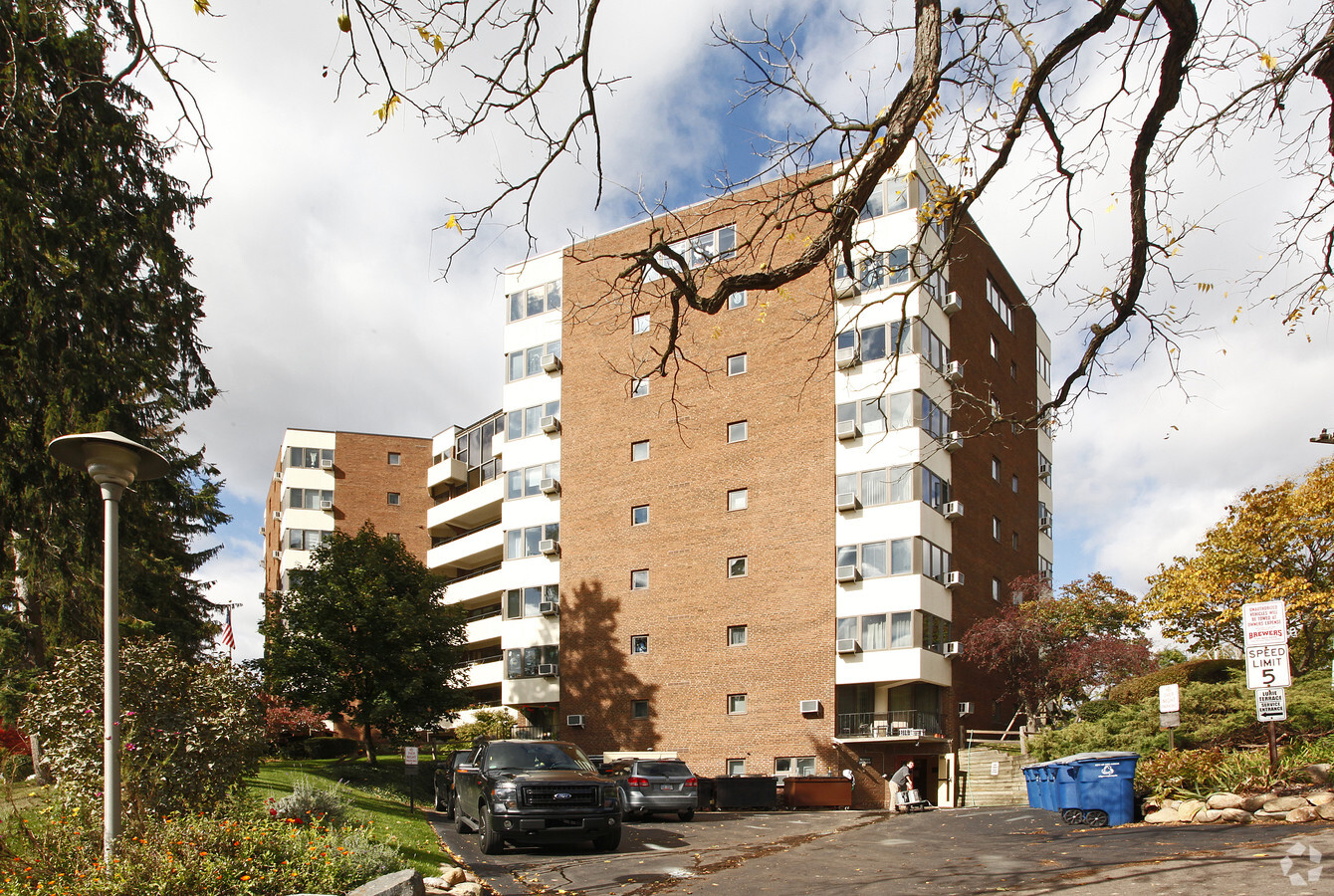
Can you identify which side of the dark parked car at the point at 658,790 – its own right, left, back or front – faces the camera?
back

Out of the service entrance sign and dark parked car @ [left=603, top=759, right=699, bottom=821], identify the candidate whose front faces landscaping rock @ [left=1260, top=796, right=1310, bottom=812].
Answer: the service entrance sign

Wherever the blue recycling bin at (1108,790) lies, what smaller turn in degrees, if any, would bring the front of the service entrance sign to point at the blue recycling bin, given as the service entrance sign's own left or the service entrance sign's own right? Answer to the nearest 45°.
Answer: approximately 90° to the service entrance sign's own right

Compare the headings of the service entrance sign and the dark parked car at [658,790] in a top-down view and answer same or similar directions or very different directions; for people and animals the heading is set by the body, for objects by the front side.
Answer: very different directions

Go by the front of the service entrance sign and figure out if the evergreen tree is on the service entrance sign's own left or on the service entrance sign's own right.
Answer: on the service entrance sign's own right
